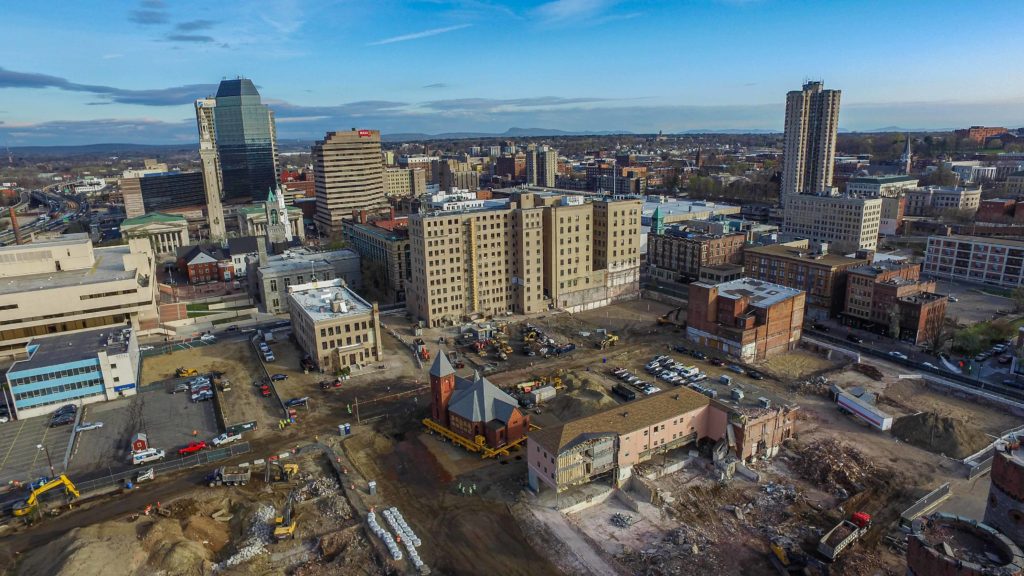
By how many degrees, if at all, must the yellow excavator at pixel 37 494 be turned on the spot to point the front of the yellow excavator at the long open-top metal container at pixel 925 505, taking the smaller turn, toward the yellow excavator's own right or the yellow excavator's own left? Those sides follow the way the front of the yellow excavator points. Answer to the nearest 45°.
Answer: approximately 45° to the yellow excavator's own right

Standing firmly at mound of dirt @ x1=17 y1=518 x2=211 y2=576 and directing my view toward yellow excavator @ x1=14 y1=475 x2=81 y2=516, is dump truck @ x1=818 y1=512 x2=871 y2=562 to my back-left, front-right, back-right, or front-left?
back-right

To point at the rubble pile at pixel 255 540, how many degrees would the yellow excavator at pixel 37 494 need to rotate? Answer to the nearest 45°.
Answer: approximately 45° to its right

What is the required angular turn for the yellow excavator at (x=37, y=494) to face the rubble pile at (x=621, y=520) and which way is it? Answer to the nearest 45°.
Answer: approximately 45° to its right

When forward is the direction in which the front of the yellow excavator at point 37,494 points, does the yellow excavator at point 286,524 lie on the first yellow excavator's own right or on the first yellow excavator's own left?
on the first yellow excavator's own right

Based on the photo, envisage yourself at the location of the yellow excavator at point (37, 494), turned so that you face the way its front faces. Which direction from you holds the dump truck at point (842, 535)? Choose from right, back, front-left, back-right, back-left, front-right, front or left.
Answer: front-right

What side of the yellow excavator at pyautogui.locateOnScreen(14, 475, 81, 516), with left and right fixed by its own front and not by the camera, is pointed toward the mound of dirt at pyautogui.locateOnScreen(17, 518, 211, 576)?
right

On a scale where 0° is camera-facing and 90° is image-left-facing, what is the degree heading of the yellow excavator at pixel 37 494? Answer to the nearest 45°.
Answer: approximately 270°
